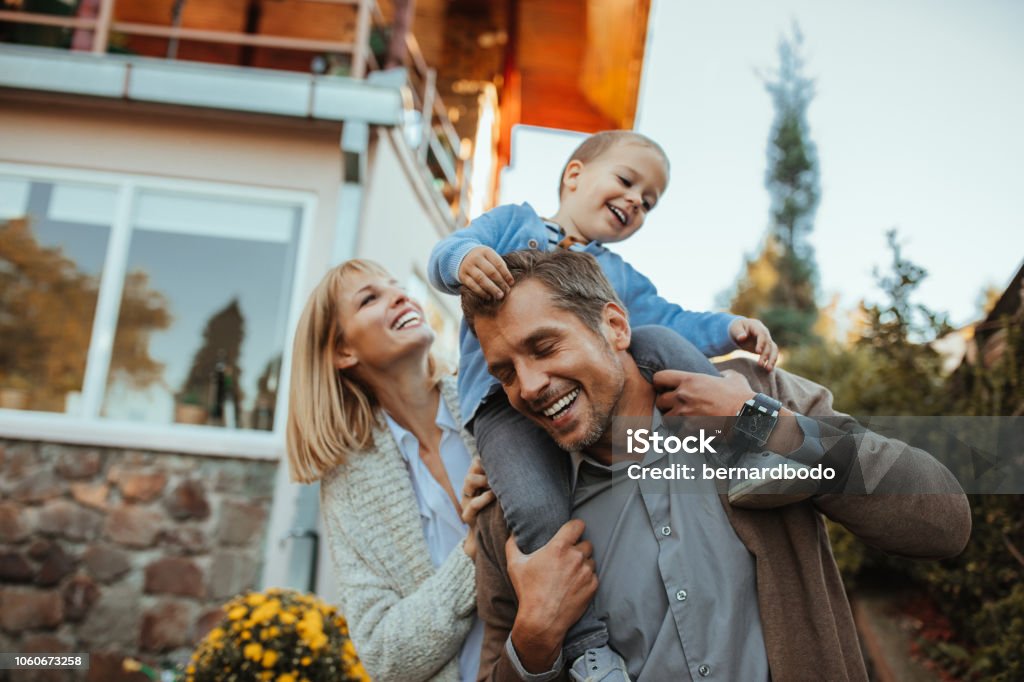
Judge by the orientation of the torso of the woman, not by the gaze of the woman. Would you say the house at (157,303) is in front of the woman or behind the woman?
behind

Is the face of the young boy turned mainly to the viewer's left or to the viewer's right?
to the viewer's right

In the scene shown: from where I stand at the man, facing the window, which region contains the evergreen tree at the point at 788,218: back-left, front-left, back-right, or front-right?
front-right

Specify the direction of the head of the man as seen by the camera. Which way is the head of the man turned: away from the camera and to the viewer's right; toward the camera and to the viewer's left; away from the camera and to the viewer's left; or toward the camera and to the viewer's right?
toward the camera and to the viewer's left

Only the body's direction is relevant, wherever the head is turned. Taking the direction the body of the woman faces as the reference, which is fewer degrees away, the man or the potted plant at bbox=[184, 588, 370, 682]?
the man

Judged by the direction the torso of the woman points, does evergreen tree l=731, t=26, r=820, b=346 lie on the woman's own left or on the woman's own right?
on the woman's own left
